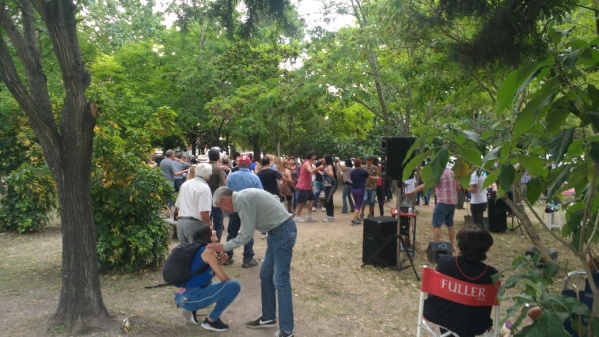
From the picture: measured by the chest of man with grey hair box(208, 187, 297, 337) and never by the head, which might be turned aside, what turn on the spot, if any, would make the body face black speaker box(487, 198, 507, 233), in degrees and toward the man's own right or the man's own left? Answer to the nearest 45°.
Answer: approximately 135° to the man's own right

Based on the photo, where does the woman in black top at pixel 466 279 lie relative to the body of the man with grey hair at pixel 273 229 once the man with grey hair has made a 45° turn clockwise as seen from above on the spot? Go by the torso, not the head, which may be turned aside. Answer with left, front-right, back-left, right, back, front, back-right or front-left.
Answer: back

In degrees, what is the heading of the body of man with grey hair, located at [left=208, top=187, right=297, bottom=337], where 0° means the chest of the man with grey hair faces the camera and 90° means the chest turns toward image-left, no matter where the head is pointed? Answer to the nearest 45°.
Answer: approximately 90°

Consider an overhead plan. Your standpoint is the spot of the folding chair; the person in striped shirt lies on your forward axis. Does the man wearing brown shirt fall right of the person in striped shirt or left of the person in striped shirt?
left

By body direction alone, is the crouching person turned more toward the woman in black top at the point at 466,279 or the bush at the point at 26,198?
the woman in black top

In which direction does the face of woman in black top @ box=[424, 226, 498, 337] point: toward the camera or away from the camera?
away from the camera

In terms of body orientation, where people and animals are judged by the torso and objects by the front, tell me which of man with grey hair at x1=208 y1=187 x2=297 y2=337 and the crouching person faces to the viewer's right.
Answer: the crouching person

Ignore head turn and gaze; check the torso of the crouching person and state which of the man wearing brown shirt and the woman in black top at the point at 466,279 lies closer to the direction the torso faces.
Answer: the woman in black top

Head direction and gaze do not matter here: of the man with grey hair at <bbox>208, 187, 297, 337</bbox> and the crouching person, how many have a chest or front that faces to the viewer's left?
1

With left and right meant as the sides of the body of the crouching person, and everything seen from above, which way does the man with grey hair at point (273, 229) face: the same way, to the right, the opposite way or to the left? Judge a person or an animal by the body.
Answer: the opposite way

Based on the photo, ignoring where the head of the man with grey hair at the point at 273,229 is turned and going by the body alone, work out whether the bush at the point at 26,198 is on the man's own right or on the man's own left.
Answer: on the man's own right

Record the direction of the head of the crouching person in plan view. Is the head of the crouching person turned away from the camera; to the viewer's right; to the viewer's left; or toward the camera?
to the viewer's right

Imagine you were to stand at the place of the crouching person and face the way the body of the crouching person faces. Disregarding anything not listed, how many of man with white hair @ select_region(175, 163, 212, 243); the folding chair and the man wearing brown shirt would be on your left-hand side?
2

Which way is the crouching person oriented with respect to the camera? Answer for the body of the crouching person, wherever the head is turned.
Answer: to the viewer's right
